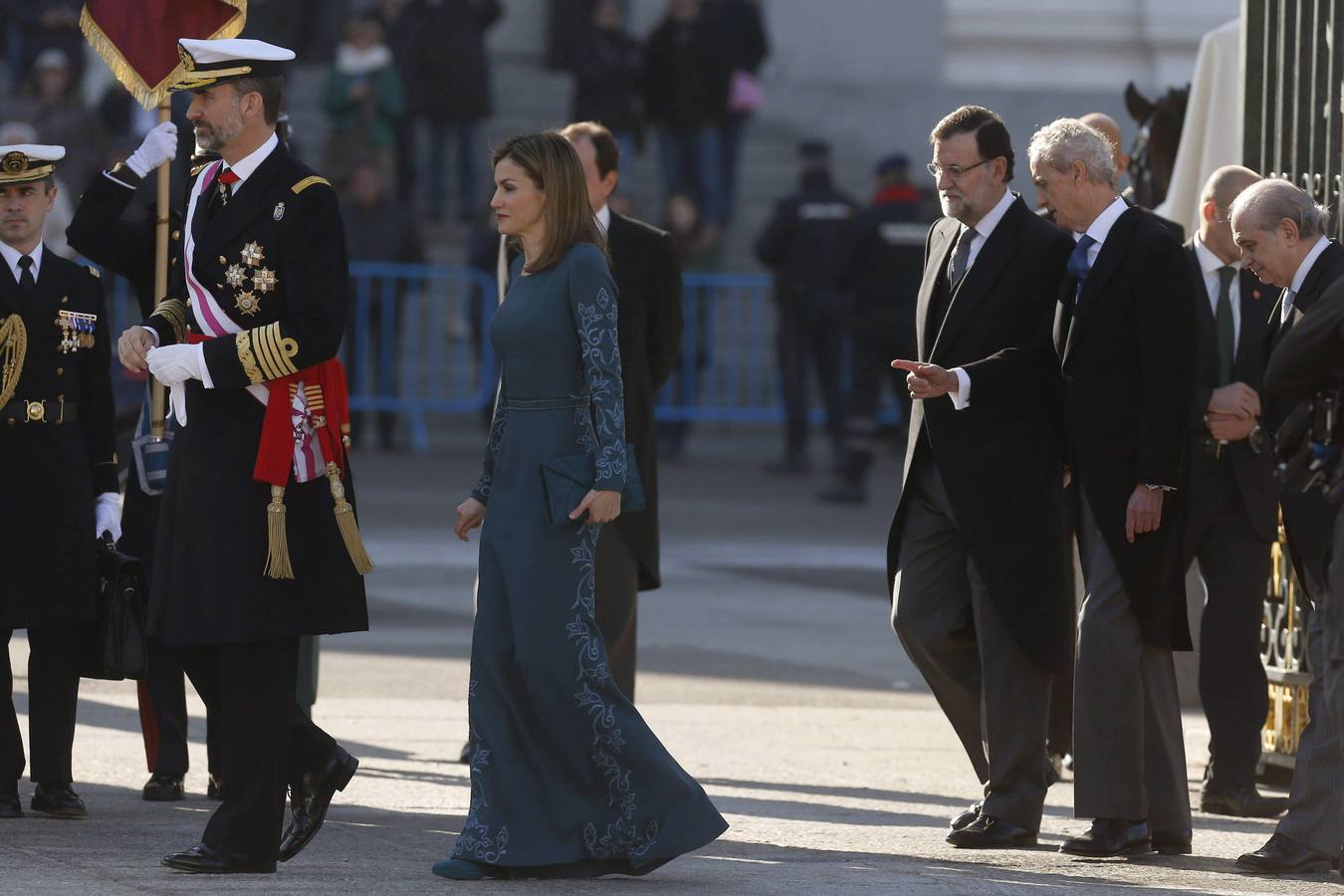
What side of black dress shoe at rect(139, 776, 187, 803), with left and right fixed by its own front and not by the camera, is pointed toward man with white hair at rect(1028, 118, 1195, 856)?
left

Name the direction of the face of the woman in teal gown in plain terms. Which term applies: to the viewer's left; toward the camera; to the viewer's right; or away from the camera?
to the viewer's left

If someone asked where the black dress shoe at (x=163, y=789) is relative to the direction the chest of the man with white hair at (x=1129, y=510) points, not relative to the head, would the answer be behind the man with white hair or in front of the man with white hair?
in front

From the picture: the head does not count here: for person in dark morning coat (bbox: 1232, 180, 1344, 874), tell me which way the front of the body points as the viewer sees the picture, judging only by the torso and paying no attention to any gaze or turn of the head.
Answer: to the viewer's left

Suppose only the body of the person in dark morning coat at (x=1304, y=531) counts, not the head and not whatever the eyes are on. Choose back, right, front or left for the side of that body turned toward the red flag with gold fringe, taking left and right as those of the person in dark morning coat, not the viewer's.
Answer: front

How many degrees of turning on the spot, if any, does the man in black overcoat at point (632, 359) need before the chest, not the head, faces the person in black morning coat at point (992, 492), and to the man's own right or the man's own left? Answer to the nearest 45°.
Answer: approximately 135° to the man's own left

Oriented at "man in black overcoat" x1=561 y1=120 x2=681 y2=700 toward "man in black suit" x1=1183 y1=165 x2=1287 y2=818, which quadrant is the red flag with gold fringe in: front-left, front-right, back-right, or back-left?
back-right

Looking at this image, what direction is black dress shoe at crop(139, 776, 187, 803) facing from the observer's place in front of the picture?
facing the viewer and to the left of the viewer

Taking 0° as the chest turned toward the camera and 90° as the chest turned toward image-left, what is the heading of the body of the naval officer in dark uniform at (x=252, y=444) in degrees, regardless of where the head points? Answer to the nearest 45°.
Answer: approximately 45°

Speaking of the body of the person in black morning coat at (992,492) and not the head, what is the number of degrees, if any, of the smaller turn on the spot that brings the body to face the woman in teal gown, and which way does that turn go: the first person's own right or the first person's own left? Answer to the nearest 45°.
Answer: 0° — they already face them

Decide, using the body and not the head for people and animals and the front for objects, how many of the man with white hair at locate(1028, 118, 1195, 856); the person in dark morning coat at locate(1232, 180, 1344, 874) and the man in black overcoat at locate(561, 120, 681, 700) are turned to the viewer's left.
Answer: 3

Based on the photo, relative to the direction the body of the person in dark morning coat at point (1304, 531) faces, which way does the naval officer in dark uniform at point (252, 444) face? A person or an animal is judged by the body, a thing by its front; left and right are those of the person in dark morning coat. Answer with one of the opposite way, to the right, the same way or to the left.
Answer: to the left

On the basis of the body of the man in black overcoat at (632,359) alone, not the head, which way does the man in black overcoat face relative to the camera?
to the viewer's left

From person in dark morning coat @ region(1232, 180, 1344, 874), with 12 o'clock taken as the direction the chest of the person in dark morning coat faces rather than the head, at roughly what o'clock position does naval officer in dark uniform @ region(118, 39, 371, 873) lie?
The naval officer in dark uniform is roughly at 11 o'clock from the person in dark morning coat.

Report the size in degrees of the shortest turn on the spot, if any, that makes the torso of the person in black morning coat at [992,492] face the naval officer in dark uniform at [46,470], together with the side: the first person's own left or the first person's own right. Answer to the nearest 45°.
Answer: approximately 45° to the first person's own right

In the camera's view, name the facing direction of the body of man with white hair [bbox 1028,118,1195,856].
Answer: to the viewer's left
